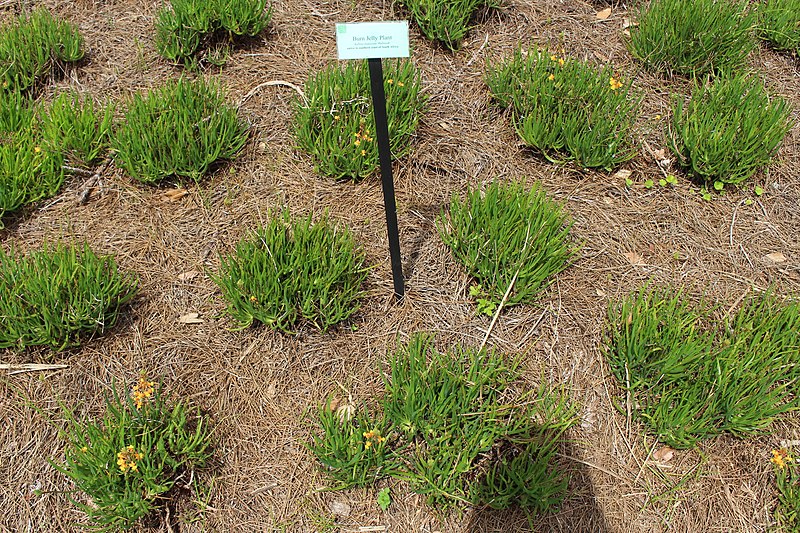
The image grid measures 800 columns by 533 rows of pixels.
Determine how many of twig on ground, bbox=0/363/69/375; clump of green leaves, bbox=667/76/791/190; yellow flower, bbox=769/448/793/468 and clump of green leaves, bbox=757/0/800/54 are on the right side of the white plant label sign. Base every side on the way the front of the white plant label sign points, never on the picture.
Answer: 1

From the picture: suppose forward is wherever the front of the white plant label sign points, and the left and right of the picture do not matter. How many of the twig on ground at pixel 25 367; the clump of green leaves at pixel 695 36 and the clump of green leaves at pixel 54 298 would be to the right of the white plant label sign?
2

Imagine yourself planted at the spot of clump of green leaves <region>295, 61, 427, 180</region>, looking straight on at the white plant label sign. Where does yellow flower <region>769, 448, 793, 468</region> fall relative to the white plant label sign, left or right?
left

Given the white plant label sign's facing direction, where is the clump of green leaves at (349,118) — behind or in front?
behind

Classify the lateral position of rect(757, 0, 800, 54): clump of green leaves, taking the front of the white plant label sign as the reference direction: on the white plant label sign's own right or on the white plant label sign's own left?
on the white plant label sign's own left

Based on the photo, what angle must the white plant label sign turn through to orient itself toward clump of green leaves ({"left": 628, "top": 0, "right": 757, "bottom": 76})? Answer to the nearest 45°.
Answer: approximately 135° to its left

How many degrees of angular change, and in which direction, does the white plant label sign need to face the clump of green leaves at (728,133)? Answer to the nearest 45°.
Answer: approximately 135° to its left

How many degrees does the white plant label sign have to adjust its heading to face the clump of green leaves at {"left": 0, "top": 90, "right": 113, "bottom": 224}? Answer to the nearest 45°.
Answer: approximately 135° to its right

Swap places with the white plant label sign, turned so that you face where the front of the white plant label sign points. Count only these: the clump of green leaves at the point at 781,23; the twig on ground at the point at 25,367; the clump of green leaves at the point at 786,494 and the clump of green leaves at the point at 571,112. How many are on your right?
1

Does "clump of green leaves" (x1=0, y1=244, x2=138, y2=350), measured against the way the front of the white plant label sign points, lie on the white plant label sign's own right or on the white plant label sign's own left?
on the white plant label sign's own right

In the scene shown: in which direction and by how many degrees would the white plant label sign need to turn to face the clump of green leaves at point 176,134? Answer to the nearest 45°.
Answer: approximately 135° to its right

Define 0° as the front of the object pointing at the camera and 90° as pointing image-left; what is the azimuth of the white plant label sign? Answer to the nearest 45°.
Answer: approximately 0°
